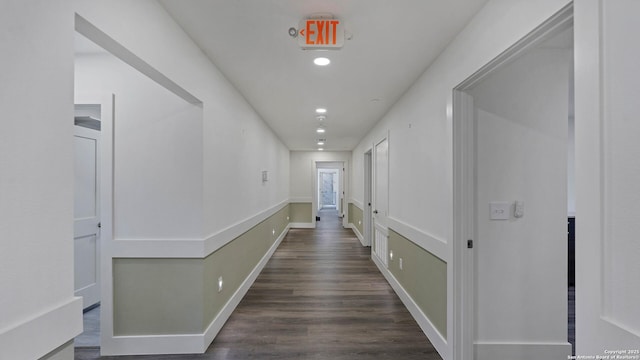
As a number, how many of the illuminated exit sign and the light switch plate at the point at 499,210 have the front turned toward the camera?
2

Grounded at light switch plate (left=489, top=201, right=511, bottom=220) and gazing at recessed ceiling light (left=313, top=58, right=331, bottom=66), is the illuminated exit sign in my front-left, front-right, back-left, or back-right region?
front-left

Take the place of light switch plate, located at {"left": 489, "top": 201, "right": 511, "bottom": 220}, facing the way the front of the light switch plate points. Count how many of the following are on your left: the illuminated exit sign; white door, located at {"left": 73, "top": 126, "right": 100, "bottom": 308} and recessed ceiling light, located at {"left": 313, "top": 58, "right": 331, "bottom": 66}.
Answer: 0

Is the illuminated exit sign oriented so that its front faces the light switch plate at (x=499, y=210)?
no

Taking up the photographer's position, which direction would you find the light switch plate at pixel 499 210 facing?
facing the viewer

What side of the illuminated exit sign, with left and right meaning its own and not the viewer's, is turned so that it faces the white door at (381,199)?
back

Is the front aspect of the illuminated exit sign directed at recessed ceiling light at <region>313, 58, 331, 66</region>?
no

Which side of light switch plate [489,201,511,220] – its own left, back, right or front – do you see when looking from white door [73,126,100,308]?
right

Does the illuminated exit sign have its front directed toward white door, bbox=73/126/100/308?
no

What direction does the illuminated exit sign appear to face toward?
toward the camera
